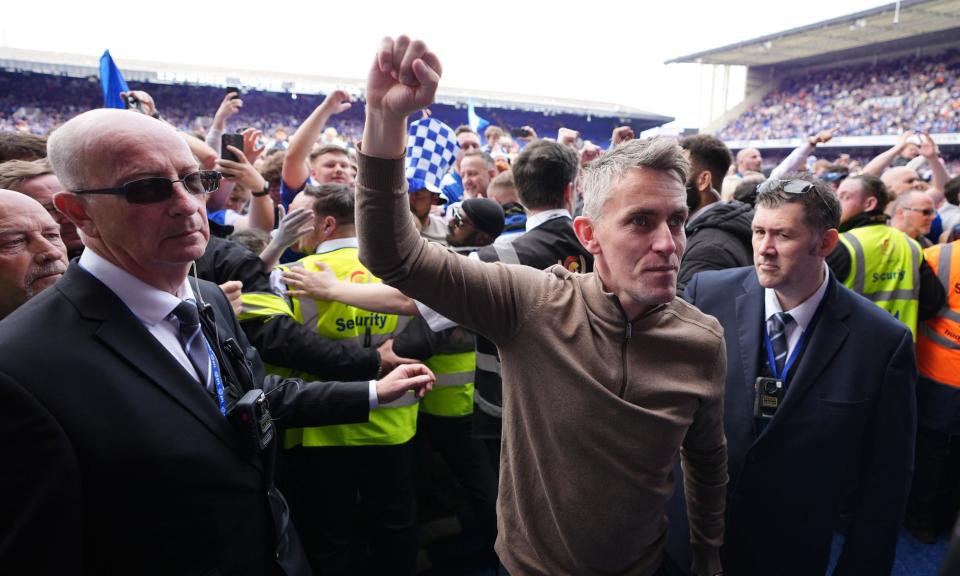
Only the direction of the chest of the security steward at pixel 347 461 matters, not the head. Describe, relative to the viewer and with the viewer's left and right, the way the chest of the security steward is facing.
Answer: facing away from the viewer and to the left of the viewer

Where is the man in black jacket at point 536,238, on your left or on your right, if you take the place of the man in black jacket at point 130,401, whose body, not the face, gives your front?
on your left

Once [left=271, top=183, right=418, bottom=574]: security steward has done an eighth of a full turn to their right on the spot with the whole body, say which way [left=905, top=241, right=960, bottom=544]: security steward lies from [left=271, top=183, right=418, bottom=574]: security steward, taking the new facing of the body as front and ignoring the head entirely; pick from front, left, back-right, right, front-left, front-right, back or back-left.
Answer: right

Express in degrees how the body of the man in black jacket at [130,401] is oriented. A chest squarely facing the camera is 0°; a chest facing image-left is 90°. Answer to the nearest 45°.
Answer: approximately 315°
